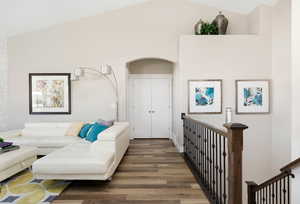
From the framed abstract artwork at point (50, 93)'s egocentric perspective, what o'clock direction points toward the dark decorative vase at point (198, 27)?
The dark decorative vase is roughly at 10 o'clock from the framed abstract artwork.

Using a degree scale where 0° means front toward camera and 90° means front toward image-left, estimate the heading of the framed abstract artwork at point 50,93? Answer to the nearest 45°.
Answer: approximately 0°

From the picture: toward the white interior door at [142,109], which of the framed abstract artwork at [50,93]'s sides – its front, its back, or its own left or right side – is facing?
left

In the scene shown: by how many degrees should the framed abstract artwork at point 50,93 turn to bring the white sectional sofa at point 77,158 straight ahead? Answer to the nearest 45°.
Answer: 0° — it already faces it

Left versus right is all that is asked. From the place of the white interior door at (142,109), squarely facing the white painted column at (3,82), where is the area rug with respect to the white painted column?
left

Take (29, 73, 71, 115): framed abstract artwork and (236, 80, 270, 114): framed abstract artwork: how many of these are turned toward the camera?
2

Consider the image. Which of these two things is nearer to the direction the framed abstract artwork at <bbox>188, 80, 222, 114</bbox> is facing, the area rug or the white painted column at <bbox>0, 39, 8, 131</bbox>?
the area rug

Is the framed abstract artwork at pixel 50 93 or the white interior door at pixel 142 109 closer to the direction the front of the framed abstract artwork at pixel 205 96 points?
the framed abstract artwork

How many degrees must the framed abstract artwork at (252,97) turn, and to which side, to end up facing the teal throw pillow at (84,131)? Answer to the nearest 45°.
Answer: approximately 45° to its right

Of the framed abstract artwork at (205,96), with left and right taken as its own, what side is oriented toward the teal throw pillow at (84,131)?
right

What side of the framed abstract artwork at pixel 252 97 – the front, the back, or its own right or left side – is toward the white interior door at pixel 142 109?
right
